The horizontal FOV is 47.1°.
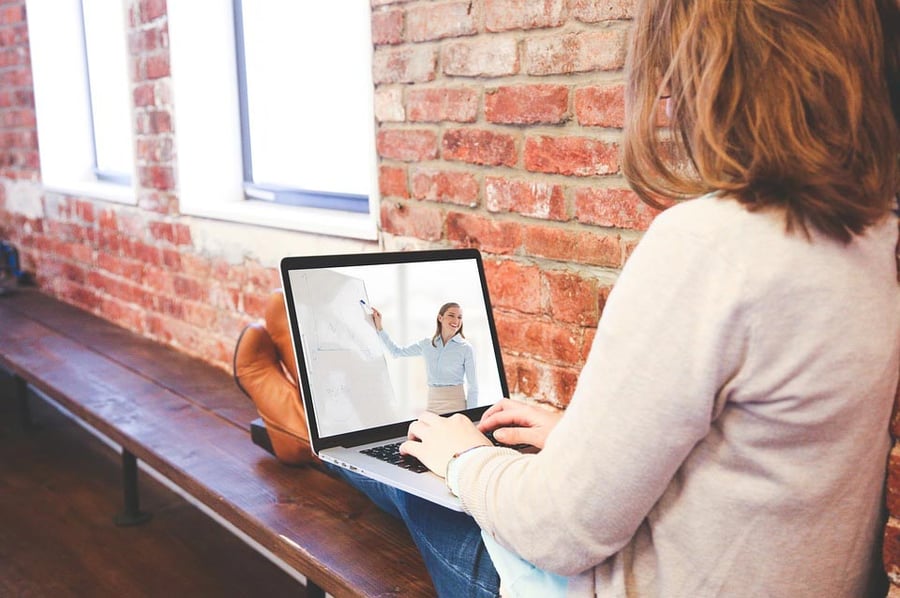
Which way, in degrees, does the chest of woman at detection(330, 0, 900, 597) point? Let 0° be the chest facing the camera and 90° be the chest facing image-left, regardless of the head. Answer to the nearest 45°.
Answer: approximately 135°

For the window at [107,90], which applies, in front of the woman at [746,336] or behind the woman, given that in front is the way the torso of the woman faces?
in front

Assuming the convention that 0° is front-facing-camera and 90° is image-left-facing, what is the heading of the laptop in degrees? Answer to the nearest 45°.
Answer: approximately 315°

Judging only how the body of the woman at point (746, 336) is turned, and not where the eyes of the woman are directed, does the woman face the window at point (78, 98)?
yes

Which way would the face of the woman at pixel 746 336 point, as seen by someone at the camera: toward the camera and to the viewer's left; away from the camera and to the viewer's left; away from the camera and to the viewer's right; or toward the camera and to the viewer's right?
away from the camera and to the viewer's left
